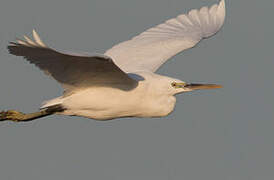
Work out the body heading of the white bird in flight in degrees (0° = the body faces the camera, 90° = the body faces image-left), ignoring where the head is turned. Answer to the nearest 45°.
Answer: approximately 270°
